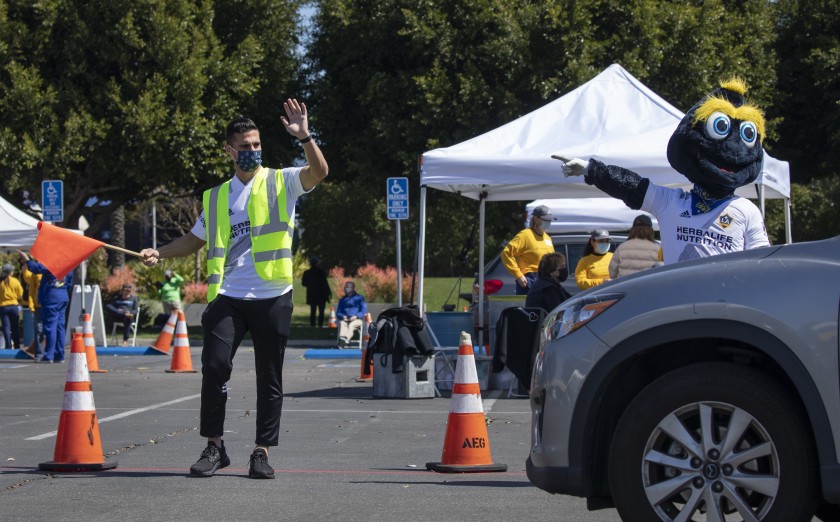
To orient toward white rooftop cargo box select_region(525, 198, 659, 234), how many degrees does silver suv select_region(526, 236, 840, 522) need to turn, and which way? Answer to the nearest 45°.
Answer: approximately 90° to its right

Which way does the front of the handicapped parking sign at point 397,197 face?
toward the camera

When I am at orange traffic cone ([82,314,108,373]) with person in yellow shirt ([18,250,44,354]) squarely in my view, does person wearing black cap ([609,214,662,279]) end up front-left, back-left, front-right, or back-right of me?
back-right

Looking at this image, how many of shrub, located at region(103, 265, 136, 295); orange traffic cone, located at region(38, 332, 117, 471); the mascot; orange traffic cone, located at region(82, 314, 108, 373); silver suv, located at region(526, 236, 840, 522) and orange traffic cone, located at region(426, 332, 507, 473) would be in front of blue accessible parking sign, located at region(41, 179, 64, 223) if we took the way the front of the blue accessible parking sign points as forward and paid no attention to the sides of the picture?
5

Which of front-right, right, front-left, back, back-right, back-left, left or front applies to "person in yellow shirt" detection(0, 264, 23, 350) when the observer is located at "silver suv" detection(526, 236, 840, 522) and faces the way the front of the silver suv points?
front-right

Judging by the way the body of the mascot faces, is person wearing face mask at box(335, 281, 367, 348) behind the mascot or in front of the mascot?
behind

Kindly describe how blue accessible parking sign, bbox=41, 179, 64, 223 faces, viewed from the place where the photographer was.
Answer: facing the viewer

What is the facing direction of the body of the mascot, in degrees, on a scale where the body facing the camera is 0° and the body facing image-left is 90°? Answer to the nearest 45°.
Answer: approximately 0°
